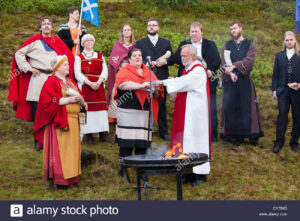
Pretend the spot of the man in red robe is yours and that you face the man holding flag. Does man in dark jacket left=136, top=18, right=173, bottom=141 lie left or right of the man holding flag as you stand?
right

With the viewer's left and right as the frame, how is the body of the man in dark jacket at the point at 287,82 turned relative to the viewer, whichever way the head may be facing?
facing the viewer

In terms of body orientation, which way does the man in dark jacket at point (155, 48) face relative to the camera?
toward the camera

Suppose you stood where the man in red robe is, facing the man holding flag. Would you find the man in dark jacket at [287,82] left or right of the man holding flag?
right

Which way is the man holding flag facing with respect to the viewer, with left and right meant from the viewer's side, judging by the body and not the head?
facing the viewer and to the right of the viewer
